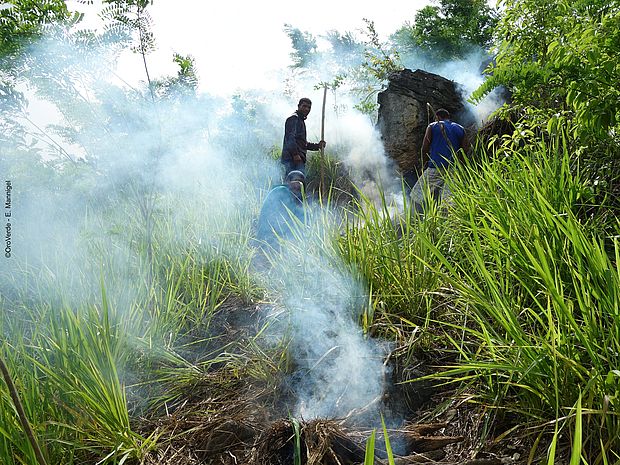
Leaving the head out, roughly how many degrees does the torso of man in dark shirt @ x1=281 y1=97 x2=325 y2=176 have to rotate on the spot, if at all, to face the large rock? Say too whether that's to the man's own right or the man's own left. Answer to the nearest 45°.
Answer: approximately 45° to the man's own left

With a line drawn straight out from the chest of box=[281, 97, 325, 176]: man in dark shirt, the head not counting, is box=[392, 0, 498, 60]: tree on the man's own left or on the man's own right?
on the man's own left

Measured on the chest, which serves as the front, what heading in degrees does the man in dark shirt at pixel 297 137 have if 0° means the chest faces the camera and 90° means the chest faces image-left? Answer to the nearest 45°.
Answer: approximately 270°

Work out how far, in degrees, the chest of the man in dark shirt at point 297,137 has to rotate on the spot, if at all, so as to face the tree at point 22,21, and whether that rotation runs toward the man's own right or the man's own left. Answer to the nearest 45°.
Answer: approximately 135° to the man's own right
